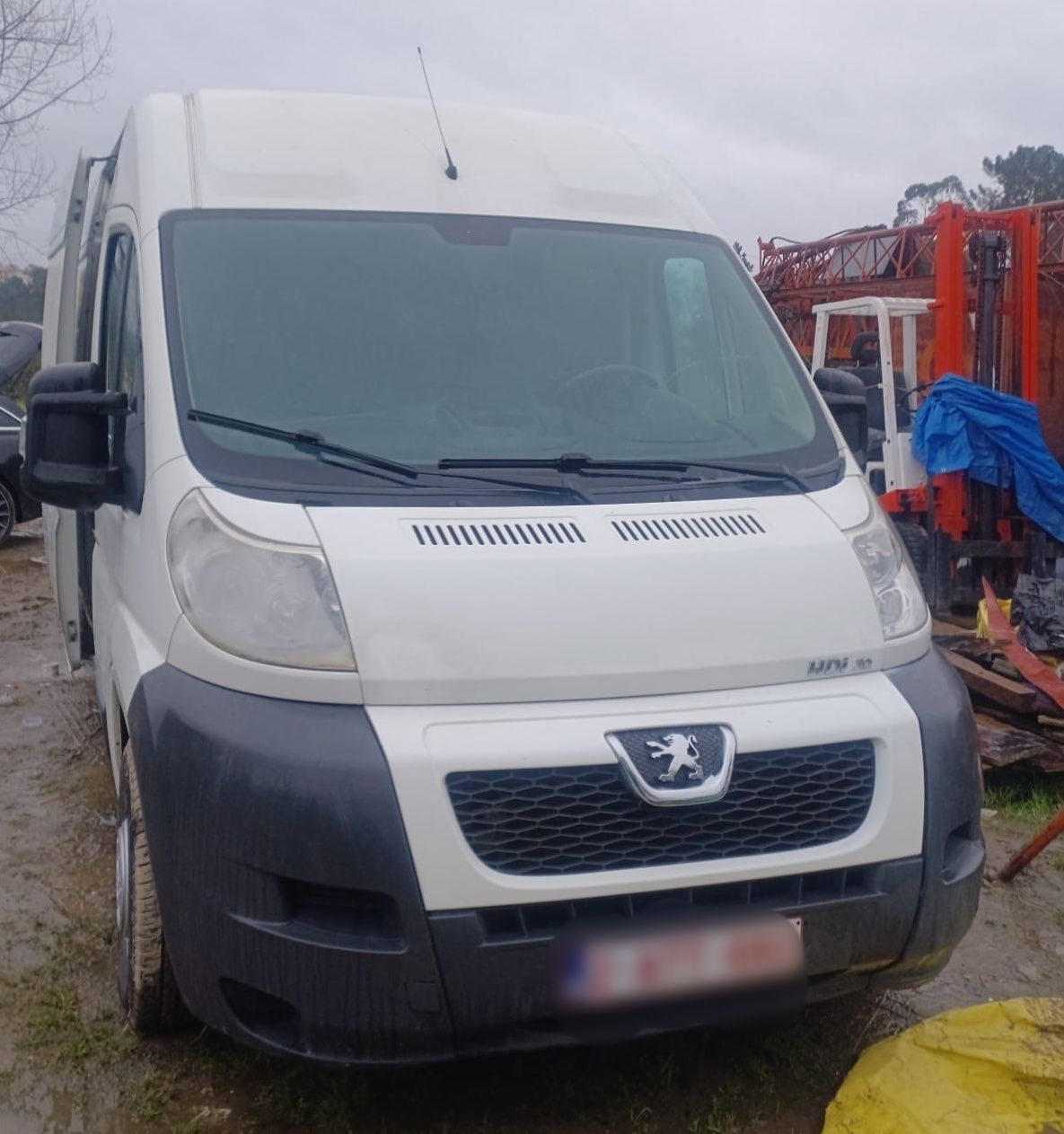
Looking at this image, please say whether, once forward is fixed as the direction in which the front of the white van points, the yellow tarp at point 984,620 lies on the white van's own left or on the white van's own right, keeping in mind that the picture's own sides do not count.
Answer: on the white van's own left

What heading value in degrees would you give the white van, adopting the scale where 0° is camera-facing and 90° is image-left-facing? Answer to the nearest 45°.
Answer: approximately 315°

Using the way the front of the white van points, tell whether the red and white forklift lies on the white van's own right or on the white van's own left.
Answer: on the white van's own left

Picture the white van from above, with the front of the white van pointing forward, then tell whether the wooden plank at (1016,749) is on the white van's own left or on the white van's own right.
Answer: on the white van's own left

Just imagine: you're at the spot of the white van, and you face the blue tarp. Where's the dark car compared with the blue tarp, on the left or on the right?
left

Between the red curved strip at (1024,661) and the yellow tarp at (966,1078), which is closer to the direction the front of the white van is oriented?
the yellow tarp

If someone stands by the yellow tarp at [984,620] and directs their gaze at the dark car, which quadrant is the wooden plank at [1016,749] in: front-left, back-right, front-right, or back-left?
back-left

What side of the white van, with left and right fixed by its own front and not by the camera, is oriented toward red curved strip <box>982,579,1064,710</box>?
left

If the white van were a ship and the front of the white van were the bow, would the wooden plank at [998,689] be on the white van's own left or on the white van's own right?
on the white van's own left
